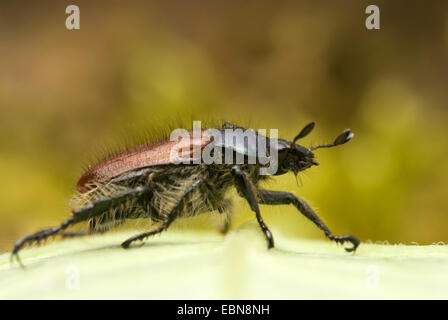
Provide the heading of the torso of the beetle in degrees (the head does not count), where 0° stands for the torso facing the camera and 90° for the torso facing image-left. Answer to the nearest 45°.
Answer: approximately 270°
